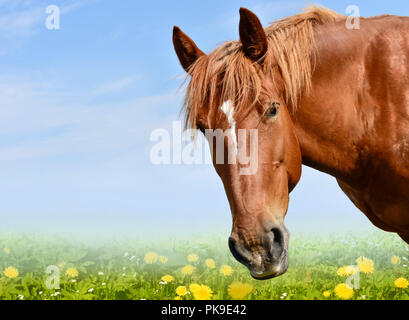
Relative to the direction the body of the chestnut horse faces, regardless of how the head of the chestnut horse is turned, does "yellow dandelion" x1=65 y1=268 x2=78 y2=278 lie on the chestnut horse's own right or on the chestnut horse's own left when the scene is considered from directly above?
on the chestnut horse's own right

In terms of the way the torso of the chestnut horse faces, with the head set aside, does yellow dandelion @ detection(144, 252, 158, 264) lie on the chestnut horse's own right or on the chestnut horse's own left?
on the chestnut horse's own right

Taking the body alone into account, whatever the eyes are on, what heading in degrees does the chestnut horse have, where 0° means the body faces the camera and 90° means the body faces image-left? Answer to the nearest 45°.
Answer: approximately 45°

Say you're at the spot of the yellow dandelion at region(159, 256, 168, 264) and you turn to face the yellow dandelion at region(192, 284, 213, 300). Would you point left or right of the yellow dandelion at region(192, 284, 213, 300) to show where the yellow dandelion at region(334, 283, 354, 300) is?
left
